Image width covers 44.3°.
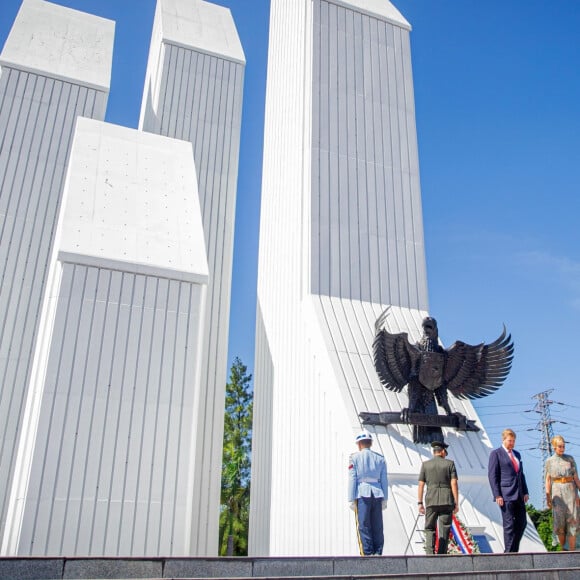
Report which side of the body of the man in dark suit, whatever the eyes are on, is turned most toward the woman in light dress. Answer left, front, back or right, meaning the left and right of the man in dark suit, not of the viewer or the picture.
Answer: left

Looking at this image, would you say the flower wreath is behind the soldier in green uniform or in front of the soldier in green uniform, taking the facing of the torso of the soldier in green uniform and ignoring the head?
in front

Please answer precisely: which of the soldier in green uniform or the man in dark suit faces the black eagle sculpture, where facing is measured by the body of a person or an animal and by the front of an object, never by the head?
the soldier in green uniform

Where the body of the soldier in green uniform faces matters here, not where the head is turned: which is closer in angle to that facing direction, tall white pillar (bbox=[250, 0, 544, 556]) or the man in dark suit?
the tall white pillar

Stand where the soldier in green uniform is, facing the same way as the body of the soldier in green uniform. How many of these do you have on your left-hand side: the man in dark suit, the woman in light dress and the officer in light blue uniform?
1

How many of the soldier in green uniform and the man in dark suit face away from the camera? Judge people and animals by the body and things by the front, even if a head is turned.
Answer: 1

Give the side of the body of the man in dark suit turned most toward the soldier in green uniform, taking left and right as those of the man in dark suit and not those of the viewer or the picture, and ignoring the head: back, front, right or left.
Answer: right

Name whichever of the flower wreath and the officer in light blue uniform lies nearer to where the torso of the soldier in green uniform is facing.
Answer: the flower wreath

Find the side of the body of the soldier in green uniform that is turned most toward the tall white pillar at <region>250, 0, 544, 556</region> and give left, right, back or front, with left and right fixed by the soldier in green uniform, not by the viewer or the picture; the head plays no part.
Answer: front

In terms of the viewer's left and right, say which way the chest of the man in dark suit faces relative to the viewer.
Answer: facing the viewer and to the right of the viewer

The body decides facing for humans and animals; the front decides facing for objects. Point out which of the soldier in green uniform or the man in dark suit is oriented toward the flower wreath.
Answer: the soldier in green uniform
